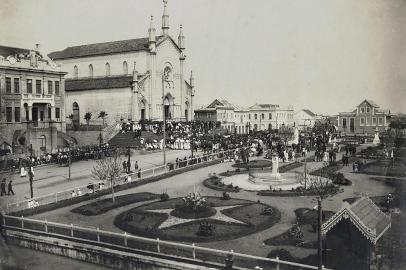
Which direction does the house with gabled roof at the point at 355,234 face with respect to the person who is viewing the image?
facing the viewer and to the left of the viewer

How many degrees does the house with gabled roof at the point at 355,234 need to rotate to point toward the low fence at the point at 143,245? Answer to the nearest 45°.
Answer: approximately 45° to its right

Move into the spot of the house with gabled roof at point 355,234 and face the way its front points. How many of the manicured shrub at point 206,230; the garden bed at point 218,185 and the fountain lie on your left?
0

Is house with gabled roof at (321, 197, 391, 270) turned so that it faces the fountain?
no

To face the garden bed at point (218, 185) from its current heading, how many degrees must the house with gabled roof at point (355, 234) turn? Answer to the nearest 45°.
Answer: approximately 90° to its right

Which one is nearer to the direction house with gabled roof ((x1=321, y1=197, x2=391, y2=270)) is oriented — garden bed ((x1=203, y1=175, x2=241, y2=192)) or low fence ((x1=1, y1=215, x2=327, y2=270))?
the low fence

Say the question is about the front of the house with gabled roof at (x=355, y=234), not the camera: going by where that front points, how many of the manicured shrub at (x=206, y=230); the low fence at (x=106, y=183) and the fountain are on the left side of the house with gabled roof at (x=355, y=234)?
0

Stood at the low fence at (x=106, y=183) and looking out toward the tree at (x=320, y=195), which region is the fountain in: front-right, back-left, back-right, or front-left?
front-left

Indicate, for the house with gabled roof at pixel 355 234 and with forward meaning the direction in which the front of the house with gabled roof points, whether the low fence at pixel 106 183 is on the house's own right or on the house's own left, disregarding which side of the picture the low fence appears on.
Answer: on the house's own right

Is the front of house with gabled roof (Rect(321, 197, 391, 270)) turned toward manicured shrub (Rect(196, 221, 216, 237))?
no

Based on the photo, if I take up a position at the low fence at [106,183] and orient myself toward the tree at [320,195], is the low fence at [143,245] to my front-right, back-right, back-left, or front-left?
front-right

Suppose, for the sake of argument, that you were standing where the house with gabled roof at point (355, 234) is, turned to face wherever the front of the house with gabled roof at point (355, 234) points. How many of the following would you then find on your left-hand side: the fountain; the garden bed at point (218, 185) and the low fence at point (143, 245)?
0
